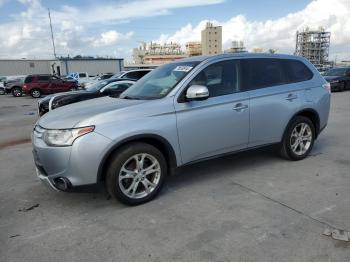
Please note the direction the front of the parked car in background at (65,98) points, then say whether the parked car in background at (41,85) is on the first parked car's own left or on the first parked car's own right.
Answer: on the first parked car's own right

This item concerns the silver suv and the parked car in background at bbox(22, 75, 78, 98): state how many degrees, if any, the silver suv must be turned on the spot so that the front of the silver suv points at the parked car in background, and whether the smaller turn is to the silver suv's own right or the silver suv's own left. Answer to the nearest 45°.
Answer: approximately 90° to the silver suv's own right

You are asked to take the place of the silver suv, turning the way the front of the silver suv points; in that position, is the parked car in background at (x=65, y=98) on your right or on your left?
on your right

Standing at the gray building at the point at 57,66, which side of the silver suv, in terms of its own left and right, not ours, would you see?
right

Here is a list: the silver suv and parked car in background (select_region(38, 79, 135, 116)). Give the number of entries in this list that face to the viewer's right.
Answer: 0
